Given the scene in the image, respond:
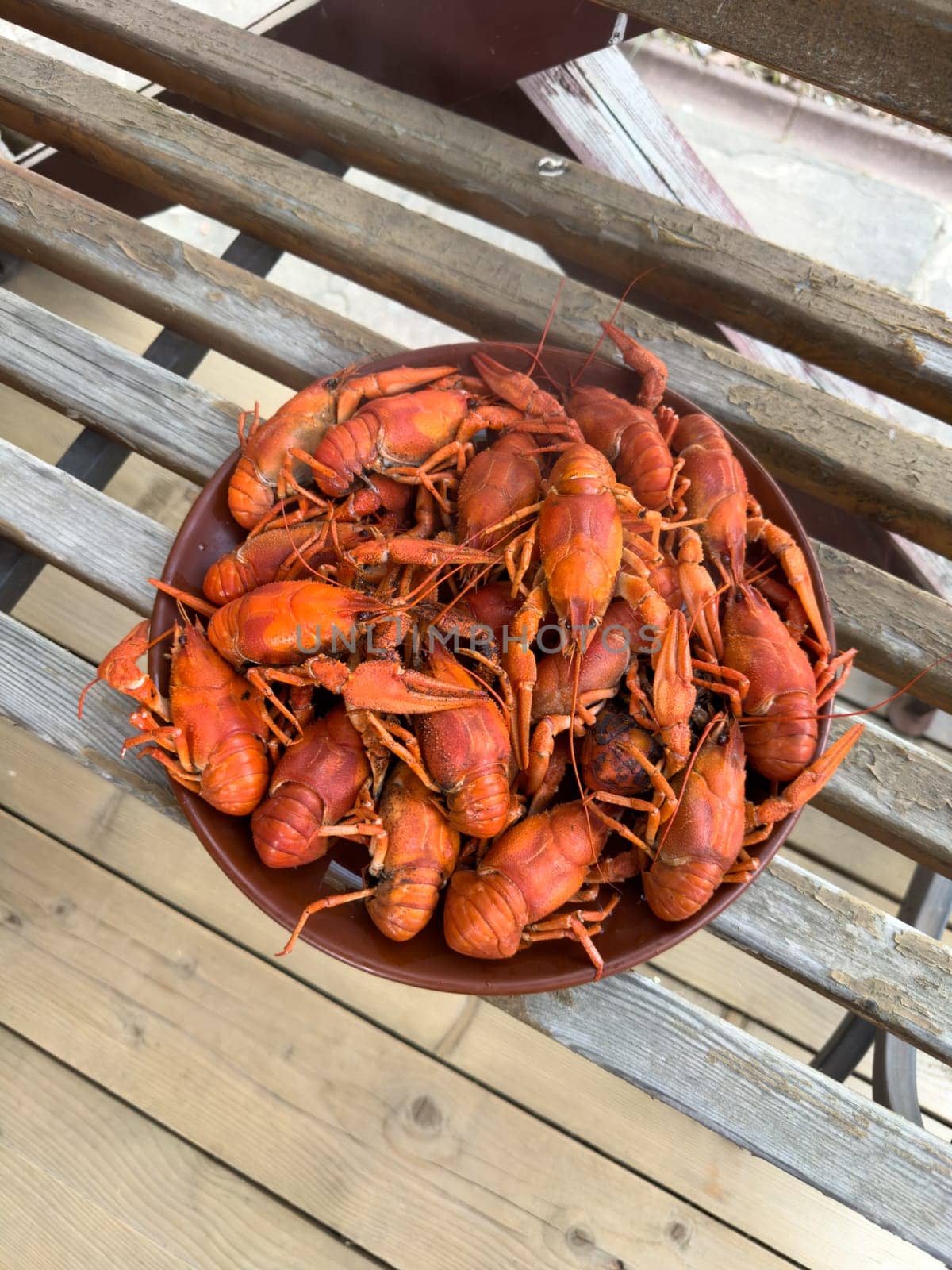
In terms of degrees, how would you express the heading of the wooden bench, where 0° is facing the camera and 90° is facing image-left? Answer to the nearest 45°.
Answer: approximately 45°
